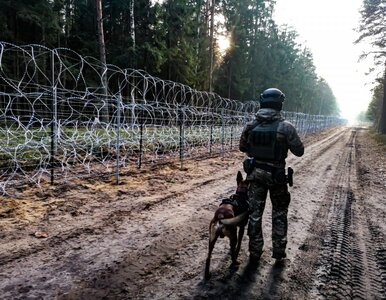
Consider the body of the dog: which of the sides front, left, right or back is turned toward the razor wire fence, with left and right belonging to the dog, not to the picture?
left

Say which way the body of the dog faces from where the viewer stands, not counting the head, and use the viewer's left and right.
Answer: facing away from the viewer and to the right of the viewer

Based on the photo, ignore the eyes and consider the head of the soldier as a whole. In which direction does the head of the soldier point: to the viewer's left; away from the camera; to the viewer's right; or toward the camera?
away from the camera

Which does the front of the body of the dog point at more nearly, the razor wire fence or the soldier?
the soldier

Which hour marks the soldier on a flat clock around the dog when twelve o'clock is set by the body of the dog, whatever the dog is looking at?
The soldier is roughly at 2 o'clock from the dog.
